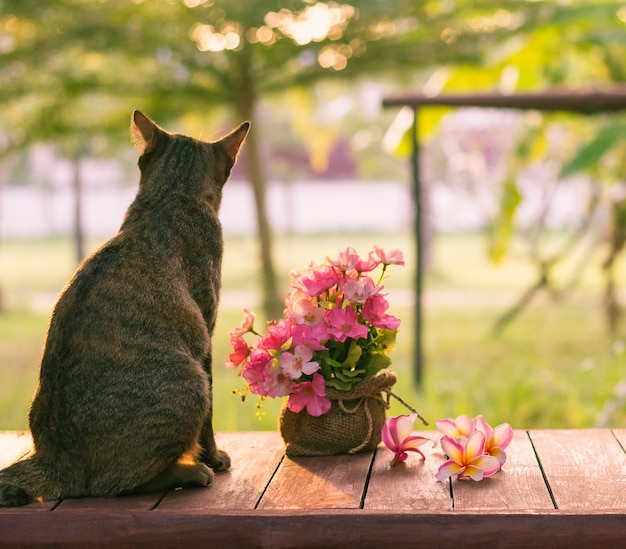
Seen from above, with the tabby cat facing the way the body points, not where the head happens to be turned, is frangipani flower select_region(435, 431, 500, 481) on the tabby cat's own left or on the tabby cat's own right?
on the tabby cat's own right

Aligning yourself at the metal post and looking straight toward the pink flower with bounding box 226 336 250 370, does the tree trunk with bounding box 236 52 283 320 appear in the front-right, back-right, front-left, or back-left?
back-right

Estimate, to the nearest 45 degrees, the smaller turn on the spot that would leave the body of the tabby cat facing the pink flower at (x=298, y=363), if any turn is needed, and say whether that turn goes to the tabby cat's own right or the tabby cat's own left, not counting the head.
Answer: approximately 45° to the tabby cat's own right

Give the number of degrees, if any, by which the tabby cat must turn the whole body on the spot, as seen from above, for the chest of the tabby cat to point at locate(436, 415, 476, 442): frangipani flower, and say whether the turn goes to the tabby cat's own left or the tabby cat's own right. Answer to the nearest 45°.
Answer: approximately 45° to the tabby cat's own right

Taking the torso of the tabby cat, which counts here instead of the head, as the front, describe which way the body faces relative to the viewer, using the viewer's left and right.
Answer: facing away from the viewer and to the right of the viewer
